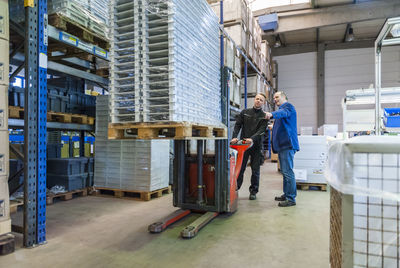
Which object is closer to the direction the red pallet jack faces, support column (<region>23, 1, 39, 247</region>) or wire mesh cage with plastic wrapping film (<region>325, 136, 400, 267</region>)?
the support column

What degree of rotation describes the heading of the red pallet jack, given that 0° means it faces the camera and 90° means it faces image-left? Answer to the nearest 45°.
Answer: approximately 45°

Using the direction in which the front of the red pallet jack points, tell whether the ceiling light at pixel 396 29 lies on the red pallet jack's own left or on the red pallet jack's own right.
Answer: on the red pallet jack's own left

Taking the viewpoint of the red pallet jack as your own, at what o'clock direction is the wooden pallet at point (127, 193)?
The wooden pallet is roughly at 3 o'clock from the red pallet jack.

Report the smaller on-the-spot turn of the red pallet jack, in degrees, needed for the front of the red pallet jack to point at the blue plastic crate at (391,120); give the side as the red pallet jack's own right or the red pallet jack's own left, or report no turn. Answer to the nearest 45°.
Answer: approximately 135° to the red pallet jack's own left

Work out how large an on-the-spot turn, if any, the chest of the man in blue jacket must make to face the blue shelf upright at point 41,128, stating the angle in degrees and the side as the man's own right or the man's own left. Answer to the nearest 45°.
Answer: approximately 45° to the man's own left

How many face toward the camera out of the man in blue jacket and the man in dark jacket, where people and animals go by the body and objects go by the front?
1

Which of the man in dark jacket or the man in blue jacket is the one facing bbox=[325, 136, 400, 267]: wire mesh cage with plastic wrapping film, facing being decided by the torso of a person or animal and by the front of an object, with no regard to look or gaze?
the man in dark jacket

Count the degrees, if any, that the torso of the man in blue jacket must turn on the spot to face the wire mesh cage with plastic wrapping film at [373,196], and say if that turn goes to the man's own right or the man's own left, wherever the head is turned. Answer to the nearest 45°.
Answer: approximately 90° to the man's own left

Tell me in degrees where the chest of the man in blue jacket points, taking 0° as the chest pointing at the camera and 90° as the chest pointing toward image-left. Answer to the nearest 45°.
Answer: approximately 90°
